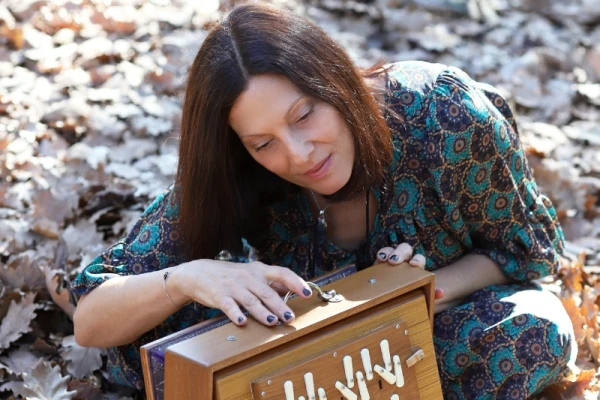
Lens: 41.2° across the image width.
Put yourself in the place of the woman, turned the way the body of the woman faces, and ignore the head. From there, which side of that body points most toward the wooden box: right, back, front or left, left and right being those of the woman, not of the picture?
front

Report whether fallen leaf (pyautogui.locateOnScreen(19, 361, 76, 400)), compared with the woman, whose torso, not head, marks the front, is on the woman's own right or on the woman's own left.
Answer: on the woman's own right

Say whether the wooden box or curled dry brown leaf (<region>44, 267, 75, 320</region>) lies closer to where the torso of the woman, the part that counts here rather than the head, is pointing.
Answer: the wooden box

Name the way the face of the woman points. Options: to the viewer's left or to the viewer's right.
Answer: to the viewer's left

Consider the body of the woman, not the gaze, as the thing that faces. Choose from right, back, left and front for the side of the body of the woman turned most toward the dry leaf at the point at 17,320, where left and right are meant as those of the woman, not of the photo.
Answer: right

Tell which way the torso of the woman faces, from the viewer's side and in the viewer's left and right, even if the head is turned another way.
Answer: facing the viewer

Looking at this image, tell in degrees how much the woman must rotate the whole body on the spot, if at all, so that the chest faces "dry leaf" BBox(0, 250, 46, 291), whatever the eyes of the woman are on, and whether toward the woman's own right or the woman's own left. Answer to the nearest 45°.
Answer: approximately 90° to the woman's own right

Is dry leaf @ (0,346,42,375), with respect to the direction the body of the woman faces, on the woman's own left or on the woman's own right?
on the woman's own right

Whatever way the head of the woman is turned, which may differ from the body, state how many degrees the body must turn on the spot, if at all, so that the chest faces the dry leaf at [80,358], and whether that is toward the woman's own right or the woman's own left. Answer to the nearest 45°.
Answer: approximately 90° to the woman's own right

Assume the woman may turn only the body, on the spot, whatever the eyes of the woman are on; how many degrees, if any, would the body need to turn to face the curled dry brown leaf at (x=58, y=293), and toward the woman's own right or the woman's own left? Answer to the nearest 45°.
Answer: approximately 90° to the woman's own right
